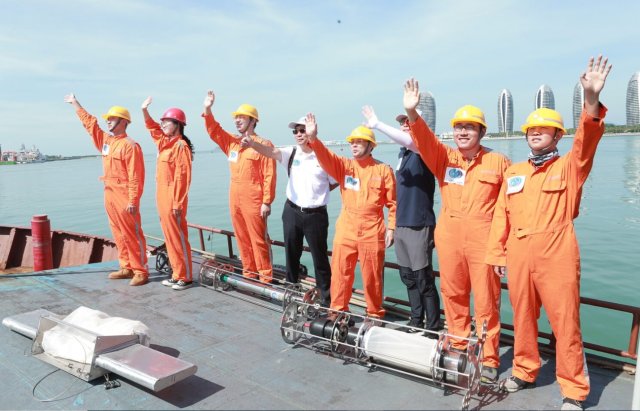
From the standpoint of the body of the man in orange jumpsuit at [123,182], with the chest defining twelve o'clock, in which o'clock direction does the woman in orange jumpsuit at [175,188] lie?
the woman in orange jumpsuit at [175,188] is roughly at 9 o'clock from the man in orange jumpsuit at [123,182].

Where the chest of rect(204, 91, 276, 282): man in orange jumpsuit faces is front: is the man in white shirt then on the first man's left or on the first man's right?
on the first man's left

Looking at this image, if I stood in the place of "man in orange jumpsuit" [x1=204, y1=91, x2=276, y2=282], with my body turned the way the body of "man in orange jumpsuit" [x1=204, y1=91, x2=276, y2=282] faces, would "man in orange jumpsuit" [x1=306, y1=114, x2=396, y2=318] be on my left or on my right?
on my left

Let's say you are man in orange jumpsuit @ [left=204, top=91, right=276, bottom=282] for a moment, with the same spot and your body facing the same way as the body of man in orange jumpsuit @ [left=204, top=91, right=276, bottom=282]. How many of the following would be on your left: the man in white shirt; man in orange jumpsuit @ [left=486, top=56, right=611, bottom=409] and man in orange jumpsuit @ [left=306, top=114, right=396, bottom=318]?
3

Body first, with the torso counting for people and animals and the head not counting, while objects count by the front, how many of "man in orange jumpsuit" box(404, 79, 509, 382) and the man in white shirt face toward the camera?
2

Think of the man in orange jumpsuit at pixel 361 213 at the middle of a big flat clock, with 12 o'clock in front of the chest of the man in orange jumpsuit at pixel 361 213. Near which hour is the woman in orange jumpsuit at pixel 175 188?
the woman in orange jumpsuit at pixel 175 188 is roughly at 4 o'clock from the man in orange jumpsuit at pixel 361 213.

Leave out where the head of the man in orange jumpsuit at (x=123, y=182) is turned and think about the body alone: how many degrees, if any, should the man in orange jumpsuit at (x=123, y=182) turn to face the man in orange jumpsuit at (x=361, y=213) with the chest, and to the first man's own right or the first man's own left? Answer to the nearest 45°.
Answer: approximately 90° to the first man's own left

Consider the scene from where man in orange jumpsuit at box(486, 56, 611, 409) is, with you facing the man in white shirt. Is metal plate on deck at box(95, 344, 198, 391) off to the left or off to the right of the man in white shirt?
left

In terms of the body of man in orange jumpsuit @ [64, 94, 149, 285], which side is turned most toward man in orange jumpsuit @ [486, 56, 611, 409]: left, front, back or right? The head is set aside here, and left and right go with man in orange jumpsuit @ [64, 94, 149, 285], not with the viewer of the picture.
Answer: left

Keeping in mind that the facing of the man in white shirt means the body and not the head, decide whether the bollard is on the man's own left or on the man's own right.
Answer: on the man's own right

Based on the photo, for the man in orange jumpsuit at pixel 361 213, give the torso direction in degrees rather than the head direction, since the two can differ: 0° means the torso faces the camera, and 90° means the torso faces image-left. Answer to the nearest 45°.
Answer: approximately 0°
